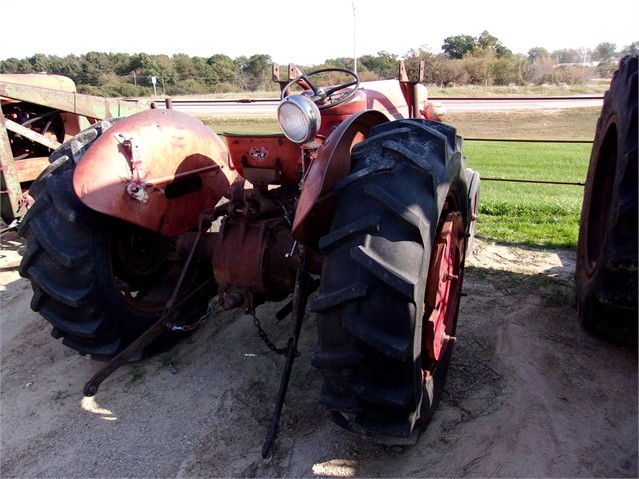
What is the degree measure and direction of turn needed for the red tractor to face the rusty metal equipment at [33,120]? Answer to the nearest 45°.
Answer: approximately 90° to its left

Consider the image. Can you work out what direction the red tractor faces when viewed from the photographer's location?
facing away from the viewer and to the right of the viewer
